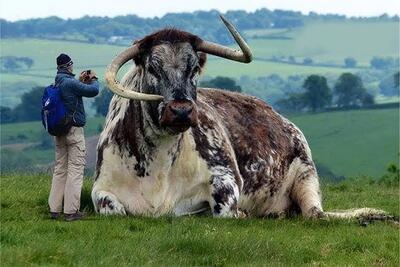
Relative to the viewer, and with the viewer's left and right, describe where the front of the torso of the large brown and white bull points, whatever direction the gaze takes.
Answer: facing the viewer and to the left of the viewer
